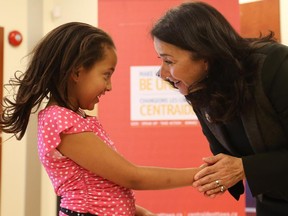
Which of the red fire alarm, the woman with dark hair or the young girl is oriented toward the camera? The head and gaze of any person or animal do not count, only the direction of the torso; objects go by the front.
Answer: the red fire alarm

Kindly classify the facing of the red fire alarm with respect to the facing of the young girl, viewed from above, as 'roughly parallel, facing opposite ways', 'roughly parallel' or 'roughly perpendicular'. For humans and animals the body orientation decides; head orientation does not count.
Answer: roughly perpendicular

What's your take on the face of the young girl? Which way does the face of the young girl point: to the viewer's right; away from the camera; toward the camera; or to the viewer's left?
to the viewer's right

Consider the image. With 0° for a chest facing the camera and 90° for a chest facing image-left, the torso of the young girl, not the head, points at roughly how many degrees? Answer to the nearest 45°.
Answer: approximately 270°

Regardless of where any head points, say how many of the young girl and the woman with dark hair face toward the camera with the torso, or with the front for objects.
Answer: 0

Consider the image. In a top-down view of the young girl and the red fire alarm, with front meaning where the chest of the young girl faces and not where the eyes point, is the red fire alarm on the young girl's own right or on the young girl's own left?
on the young girl's own left

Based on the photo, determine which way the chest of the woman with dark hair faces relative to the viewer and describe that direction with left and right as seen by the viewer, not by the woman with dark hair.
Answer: facing to the left of the viewer

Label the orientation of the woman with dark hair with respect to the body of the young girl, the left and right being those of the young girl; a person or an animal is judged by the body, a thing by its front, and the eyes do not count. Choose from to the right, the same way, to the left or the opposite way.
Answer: the opposite way

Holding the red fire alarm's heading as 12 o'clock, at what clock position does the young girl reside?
The young girl is roughly at 12 o'clock from the red fire alarm.

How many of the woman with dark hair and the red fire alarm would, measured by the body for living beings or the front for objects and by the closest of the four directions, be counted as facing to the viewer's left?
1

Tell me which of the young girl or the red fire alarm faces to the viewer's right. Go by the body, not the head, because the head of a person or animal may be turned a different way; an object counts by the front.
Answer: the young girl
